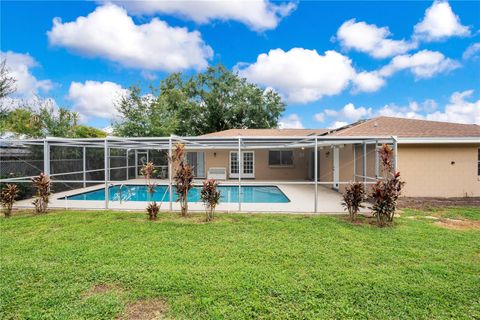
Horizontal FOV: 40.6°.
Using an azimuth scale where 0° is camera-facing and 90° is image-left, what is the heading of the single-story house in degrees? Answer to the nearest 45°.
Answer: approximately 180°

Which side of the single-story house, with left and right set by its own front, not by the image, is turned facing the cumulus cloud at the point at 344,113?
front

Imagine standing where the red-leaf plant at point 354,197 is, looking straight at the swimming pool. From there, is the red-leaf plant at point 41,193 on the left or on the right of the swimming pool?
left

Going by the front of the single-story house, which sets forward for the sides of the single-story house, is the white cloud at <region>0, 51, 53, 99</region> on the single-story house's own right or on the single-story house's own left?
on the single-story house's own left

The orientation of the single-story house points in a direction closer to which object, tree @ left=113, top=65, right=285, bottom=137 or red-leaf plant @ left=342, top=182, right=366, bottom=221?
the tree

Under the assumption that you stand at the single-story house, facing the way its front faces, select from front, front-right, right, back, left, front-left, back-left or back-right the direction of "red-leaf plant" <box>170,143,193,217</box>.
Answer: back-left

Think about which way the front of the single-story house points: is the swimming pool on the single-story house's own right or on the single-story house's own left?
on the single-story house's own left

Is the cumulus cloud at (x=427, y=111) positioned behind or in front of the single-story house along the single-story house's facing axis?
in front
